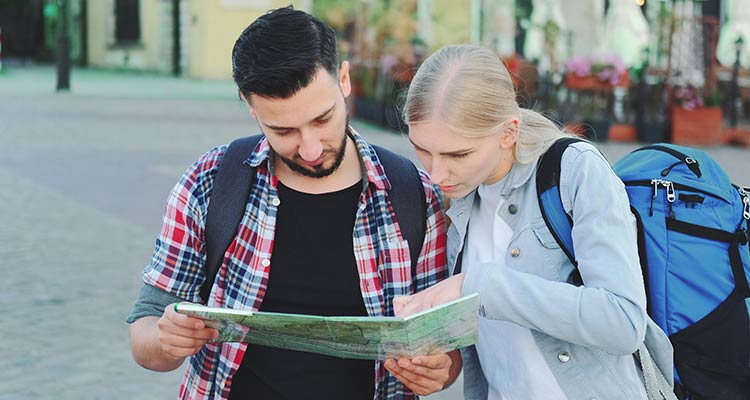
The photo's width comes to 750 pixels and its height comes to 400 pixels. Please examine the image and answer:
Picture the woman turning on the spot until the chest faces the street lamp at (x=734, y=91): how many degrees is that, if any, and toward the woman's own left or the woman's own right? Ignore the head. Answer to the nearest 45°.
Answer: approximately 135° to the woman's own right

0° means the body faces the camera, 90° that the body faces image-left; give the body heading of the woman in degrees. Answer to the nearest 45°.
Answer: approximately 45°

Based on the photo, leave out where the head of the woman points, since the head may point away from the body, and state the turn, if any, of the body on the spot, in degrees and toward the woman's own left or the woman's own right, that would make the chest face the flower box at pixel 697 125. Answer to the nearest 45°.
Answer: approximately 135° to the woman's own right

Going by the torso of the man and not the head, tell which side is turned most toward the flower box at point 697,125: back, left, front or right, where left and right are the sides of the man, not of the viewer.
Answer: back

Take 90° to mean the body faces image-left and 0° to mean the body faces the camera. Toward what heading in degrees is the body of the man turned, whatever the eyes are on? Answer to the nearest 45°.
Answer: approximately 0°

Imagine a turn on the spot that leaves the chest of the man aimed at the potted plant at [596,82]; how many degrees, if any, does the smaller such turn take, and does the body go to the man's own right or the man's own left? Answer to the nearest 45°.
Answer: approximately 180°

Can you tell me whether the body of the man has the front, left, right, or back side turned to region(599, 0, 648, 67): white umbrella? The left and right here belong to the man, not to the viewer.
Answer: back

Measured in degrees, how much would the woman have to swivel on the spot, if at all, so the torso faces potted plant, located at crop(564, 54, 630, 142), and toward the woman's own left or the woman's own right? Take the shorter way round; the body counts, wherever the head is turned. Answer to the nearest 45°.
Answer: approximately 135° to the woman's own right

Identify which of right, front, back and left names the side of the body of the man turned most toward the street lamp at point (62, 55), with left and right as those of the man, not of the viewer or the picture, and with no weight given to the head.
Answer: back
